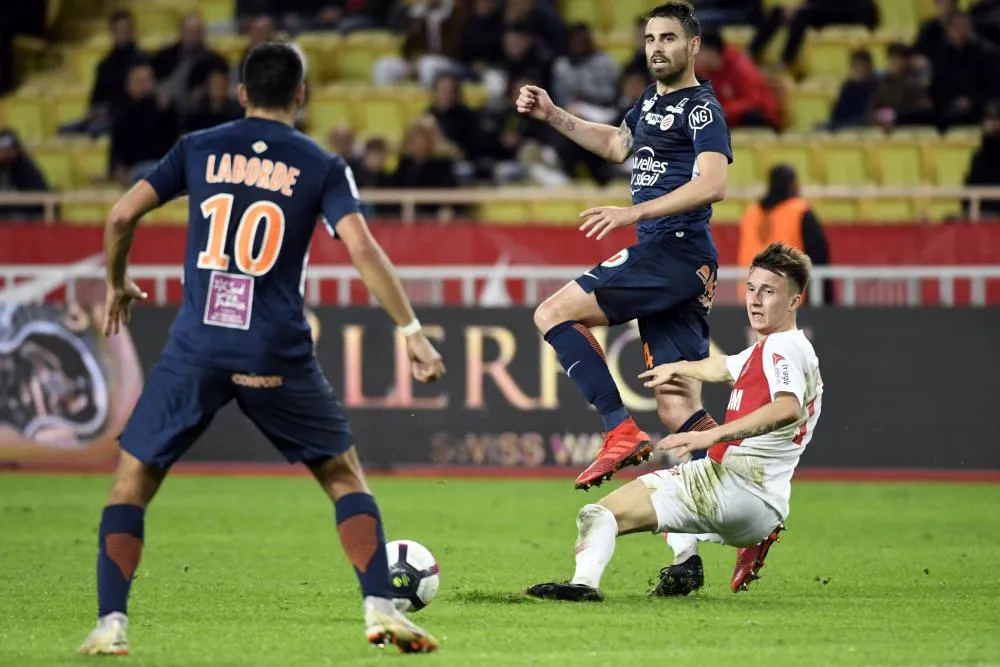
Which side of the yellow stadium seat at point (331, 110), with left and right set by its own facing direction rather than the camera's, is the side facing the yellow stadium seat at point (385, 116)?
left

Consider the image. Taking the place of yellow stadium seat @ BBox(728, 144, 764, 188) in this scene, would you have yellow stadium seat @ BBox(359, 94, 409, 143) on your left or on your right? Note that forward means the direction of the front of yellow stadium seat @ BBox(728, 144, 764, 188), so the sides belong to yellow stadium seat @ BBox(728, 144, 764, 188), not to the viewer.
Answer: on your right

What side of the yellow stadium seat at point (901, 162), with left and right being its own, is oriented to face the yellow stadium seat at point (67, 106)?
right

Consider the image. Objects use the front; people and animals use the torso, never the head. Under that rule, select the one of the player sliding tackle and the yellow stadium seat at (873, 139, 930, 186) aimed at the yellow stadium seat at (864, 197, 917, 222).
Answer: the yellow stadium seat at (873, 139, 930, 186)

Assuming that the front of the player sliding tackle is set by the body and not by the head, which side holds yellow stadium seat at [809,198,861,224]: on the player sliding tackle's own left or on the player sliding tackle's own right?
on the player sliding tackle's own right

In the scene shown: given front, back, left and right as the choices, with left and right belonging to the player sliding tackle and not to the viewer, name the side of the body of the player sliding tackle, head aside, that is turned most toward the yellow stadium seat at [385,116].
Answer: right

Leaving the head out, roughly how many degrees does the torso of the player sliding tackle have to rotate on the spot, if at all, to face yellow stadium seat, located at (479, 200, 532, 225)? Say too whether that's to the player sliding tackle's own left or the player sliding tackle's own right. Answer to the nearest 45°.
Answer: approximately 90° to the player sliding tackle's own right

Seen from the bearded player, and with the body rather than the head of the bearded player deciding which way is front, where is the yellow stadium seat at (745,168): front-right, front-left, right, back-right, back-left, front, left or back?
back-right

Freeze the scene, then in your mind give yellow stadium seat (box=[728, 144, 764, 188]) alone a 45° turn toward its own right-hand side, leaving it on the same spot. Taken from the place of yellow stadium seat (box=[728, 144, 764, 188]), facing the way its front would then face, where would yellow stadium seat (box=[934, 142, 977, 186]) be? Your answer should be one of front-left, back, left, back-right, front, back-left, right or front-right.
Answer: back-left

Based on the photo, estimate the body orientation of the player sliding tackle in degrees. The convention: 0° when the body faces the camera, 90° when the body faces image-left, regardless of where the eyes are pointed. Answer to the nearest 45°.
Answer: approximately 90°

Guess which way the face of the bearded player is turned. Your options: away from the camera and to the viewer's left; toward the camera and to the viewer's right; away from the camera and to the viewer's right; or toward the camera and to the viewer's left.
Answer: toward the camera and to the viewer's left

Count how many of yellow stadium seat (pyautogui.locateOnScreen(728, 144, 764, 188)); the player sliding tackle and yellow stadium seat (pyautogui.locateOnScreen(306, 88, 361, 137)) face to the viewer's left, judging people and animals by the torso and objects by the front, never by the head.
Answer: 1

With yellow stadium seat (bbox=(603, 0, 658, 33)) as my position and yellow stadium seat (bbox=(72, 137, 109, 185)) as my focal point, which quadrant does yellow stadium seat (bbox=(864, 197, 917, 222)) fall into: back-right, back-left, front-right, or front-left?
back-left
